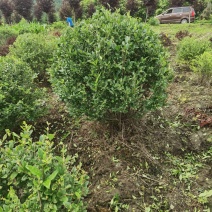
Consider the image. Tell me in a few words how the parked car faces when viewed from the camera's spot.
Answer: facing to the left of the viewer

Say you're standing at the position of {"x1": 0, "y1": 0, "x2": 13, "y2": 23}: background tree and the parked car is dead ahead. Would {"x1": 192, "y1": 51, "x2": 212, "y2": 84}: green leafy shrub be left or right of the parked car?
right

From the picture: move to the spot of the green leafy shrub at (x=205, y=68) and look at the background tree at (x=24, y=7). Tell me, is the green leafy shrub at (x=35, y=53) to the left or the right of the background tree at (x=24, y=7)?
left

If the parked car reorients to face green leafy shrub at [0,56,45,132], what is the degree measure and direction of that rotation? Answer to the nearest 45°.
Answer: approximately 90° to its left

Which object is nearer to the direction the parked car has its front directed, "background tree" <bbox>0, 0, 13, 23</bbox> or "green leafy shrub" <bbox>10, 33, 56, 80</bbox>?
the background tree

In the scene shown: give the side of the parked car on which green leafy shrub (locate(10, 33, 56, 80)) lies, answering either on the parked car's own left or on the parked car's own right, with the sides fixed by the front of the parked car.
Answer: on the parked car's own left

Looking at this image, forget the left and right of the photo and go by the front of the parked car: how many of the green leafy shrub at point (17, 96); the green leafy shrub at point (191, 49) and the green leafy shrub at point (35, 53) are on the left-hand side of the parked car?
3

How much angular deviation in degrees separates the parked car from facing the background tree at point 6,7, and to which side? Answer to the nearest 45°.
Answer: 0° — it already faces it

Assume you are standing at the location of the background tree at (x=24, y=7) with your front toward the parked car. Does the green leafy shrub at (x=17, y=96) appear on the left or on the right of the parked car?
right

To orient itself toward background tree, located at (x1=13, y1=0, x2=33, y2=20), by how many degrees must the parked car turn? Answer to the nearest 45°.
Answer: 0° — it already faces it

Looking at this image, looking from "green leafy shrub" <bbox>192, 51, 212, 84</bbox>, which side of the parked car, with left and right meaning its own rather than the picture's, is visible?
left

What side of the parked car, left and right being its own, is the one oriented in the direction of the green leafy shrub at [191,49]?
left
